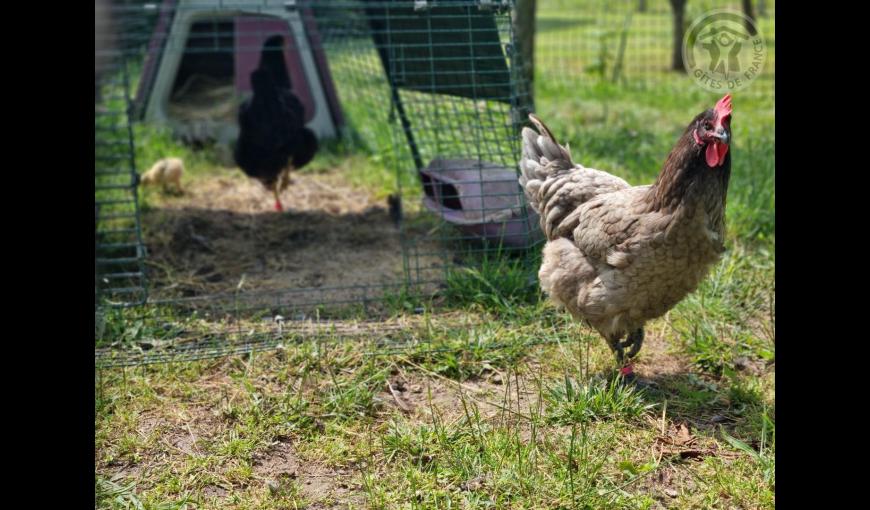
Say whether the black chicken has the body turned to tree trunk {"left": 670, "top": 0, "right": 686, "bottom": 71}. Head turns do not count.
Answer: no

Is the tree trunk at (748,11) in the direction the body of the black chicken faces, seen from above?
no
